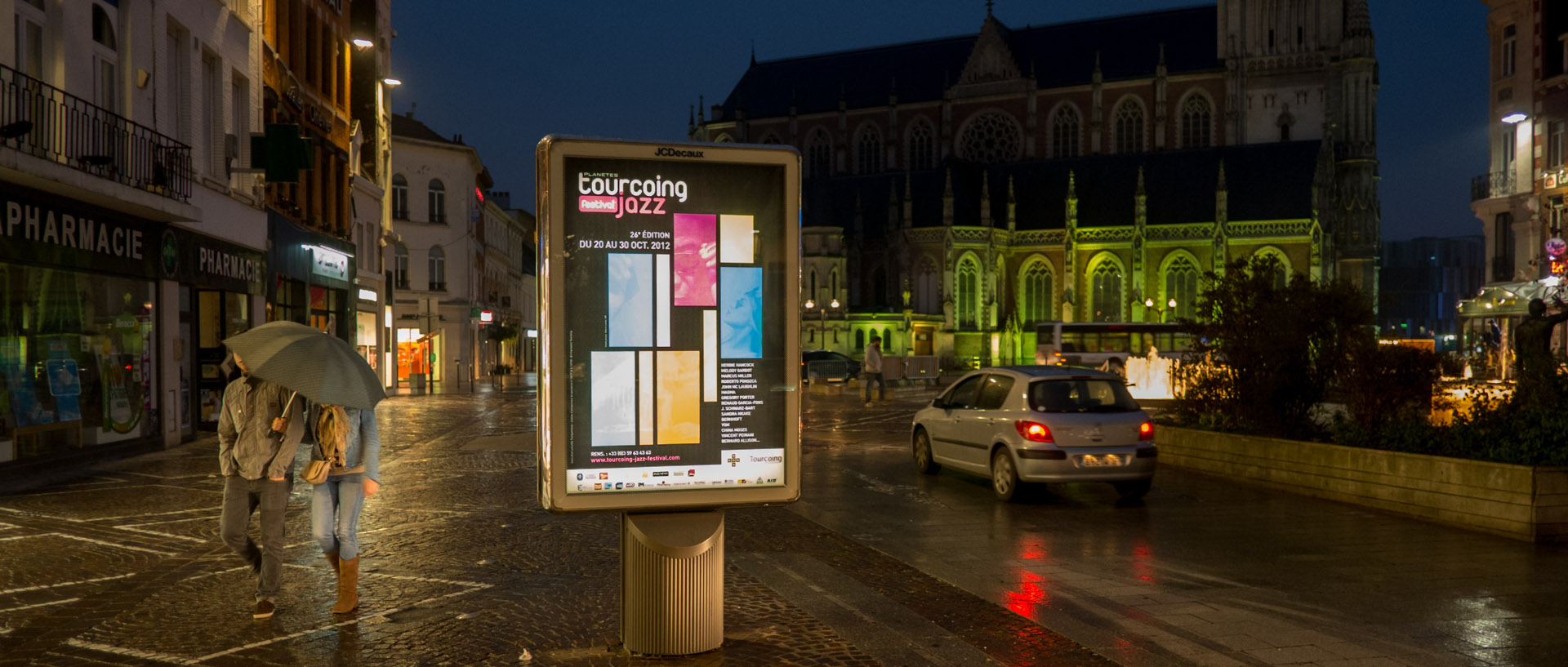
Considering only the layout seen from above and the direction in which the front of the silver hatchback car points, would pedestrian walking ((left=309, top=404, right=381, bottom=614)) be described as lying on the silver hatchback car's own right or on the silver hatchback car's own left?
on the silver hatchback car's own left

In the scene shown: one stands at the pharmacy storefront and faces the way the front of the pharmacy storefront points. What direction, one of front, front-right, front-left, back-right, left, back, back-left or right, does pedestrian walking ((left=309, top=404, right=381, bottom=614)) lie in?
front-right

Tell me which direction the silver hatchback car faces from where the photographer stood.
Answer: facing away from the viewer and to the left of the viewer

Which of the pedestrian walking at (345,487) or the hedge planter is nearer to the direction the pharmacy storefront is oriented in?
the hedge planter

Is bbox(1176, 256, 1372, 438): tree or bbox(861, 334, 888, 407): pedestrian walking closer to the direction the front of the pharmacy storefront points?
the tree

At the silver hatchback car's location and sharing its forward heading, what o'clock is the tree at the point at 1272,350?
The tree is roughly at 3 o'clock from the silver hatchback car.

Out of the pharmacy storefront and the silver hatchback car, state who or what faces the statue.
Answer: the pharmacy storefront

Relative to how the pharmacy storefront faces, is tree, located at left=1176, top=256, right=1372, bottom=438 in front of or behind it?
in front

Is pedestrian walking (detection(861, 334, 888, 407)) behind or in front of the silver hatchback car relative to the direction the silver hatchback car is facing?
in front

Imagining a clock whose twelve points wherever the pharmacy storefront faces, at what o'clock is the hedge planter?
The hedge planter is roughly at 12 o'clock from the pharmacy storefront.

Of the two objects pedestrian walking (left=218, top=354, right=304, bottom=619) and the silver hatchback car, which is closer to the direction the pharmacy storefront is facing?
the silver hatchback car

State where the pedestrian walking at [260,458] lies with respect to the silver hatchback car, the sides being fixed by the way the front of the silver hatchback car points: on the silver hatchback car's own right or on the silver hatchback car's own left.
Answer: on the silver hatchback car's own left

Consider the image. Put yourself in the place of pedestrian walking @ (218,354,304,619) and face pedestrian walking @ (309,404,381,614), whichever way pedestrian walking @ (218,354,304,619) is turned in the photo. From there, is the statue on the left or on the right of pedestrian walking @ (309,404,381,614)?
left

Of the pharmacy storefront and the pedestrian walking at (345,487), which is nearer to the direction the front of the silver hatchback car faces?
the pharmacy storefront

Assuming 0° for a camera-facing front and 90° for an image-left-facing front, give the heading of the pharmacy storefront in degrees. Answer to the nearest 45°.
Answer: approximately 315°

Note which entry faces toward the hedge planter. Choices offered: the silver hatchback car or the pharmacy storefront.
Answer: the pharmacy storefront
